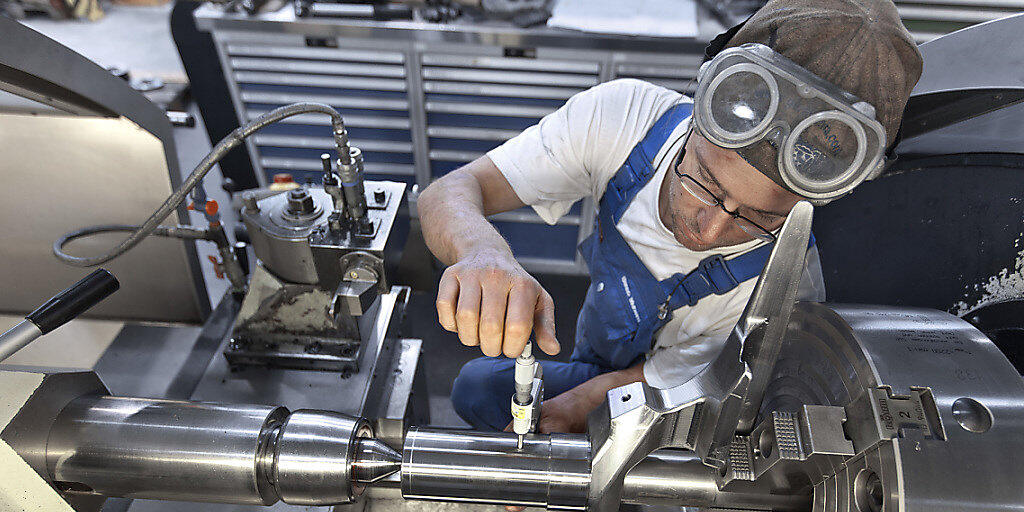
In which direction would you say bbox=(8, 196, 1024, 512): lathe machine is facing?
away from the camera

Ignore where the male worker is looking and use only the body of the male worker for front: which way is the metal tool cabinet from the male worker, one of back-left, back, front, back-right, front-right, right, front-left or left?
right

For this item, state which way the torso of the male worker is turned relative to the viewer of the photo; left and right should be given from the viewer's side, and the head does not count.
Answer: facing the viewer and to the left of the viewer

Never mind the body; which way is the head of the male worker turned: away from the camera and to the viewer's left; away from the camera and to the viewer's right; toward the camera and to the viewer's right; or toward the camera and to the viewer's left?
toward the camera and to the viewer's left

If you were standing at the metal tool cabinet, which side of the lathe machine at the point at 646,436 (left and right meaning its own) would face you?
front

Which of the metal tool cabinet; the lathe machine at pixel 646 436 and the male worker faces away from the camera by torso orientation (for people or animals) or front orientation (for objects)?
the lathe machine

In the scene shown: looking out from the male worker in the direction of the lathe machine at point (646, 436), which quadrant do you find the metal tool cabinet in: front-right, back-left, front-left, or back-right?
back-right

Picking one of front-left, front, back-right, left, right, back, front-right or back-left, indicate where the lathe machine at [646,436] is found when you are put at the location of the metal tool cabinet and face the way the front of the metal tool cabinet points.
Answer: front

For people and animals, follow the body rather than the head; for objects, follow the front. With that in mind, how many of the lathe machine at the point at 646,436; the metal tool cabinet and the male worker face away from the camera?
1

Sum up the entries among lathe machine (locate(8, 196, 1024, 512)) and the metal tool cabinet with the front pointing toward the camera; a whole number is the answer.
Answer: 1

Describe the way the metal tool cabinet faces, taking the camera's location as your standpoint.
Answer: facing the viewer

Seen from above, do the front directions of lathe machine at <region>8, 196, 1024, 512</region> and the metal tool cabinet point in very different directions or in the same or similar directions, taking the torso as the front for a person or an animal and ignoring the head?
very different directions
